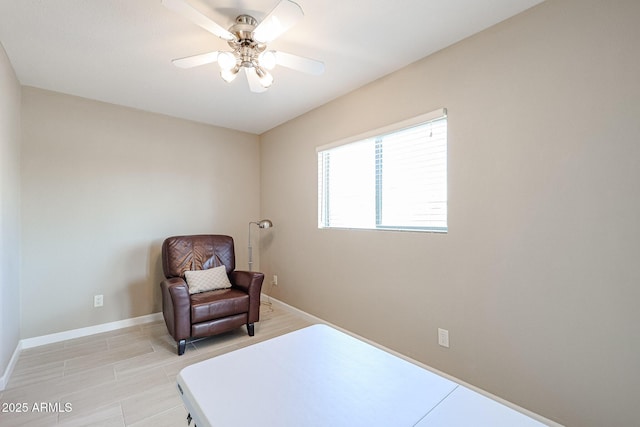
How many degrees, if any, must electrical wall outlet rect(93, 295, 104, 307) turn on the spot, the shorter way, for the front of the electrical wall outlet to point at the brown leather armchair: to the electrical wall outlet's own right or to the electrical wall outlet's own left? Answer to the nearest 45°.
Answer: approximately 45° to the electrical wall outlet's own left

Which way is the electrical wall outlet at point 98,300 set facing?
toward the camera

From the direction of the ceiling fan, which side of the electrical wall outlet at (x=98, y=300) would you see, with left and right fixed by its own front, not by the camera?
front

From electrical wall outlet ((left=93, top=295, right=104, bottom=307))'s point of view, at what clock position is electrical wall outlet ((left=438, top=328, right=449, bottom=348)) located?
electrical wall outlet ((left=438, top=328, right=449, bottom=348)) is roughly at 11 o'clock from electrical wall outlet ((left=93, top=295, right=104, bottom=307)).

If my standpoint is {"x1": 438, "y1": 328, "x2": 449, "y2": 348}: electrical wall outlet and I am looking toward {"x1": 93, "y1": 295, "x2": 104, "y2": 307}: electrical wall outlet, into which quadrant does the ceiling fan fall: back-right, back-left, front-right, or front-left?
front-left

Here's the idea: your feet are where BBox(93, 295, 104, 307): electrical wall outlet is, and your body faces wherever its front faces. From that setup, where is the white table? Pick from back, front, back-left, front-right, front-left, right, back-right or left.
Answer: front
